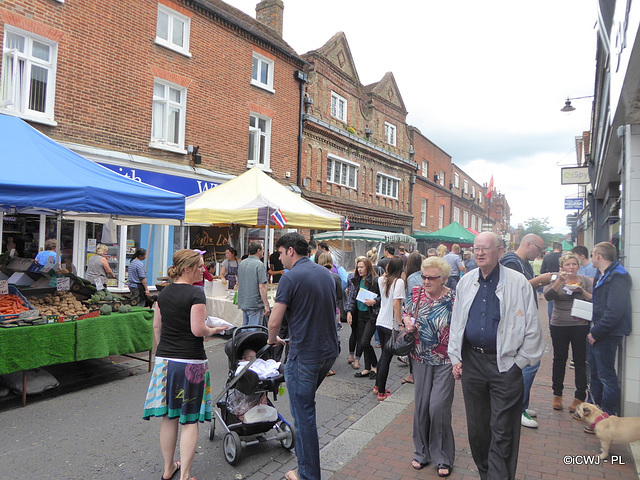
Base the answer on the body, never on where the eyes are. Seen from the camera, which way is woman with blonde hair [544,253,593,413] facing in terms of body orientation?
toward the camera

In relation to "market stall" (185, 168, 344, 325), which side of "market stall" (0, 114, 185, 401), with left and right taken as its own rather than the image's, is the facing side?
left

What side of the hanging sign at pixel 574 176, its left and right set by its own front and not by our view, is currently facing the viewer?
front

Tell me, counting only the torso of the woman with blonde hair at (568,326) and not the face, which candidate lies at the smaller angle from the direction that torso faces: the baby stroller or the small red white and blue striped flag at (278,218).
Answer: the baby stroller

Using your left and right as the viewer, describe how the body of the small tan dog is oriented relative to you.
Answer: facing to the left of the viewer

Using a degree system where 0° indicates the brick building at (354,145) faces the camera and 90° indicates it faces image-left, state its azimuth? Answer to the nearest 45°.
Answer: approximately 315°

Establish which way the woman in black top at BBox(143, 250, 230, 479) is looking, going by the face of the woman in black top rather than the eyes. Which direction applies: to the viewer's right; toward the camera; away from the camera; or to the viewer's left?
to the viewer's right

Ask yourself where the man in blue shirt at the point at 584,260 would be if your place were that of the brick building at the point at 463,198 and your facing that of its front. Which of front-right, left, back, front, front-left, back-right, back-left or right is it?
front-right

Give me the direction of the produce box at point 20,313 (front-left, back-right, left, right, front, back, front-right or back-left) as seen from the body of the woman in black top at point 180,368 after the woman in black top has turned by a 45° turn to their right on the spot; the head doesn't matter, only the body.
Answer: back-left

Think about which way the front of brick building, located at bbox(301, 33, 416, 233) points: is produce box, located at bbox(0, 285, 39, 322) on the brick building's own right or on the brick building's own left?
on the brick building's own right

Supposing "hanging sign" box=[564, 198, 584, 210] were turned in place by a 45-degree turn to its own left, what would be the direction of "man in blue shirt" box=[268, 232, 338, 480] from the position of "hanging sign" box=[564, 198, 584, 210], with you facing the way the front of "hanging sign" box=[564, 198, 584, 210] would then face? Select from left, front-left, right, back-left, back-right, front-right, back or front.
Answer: front-right

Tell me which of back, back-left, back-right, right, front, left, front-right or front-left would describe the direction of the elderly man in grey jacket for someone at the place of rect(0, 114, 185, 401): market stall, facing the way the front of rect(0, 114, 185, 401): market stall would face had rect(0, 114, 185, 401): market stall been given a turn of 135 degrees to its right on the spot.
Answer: back-left

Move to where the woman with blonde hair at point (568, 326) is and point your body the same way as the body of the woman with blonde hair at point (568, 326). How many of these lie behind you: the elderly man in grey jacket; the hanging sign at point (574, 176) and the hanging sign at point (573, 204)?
2

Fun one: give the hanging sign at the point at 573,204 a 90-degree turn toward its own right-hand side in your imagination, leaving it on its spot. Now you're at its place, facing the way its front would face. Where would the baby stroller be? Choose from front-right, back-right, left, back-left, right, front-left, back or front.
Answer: left

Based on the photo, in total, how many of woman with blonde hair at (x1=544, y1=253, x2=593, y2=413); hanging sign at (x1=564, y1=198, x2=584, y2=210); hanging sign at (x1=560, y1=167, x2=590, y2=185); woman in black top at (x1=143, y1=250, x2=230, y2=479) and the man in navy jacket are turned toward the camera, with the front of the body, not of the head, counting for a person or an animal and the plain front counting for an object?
3

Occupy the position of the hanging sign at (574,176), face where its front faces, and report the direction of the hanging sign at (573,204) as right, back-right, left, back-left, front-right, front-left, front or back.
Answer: back

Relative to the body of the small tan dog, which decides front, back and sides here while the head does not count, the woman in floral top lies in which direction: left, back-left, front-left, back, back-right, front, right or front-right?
front-left
